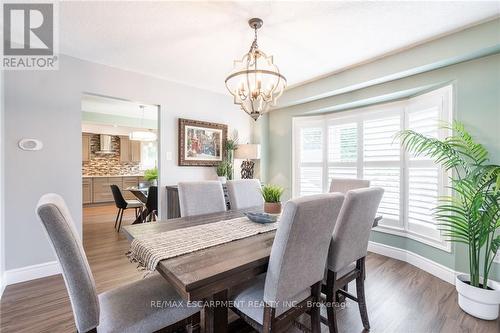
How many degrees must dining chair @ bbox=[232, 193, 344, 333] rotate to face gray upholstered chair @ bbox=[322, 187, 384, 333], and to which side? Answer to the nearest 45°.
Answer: approximately 90° to its right

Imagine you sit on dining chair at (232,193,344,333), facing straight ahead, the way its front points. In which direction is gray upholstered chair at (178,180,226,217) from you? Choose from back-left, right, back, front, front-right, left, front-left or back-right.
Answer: front

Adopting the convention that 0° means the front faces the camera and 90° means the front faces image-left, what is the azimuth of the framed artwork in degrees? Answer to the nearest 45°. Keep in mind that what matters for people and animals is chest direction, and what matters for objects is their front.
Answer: approximately 315°

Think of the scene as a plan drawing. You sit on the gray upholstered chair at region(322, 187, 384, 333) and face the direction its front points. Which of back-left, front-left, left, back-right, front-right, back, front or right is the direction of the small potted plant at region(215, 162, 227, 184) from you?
front

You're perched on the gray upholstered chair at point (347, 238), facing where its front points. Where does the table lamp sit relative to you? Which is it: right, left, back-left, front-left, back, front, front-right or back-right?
front

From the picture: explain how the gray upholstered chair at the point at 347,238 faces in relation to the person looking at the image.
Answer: facing away from the viewer and to the left of the viewer

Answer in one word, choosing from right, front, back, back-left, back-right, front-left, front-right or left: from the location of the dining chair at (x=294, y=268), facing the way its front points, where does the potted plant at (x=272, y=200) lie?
front-right

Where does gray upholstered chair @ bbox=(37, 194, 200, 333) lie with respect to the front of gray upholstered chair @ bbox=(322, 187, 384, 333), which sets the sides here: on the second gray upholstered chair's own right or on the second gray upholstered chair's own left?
on the second gray upholstered chair's own left

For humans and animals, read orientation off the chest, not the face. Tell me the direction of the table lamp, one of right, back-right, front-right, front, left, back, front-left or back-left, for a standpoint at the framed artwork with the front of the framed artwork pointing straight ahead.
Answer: front-left

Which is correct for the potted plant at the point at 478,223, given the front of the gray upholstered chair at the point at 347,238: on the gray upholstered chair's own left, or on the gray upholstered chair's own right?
on the gray upholstered chair's own right

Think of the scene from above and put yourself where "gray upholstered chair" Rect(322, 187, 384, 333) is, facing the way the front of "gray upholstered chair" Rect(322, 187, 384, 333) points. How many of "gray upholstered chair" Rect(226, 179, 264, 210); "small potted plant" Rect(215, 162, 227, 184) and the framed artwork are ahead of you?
3

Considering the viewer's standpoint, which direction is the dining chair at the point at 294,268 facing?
facing away from the viewer and to the left of the viewer

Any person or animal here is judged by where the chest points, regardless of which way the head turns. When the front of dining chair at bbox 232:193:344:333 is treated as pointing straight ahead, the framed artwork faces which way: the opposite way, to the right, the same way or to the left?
the opposite way

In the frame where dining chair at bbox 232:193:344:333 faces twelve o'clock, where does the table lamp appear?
The table lamp is roughly at 1 o'clock from the dining chair.

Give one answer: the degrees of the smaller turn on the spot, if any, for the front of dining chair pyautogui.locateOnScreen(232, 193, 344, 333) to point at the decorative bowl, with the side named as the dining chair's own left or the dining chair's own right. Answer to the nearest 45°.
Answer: approximately 45° to the dining chair's own right

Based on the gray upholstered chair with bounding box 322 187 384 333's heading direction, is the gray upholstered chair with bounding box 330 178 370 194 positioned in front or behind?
in front
